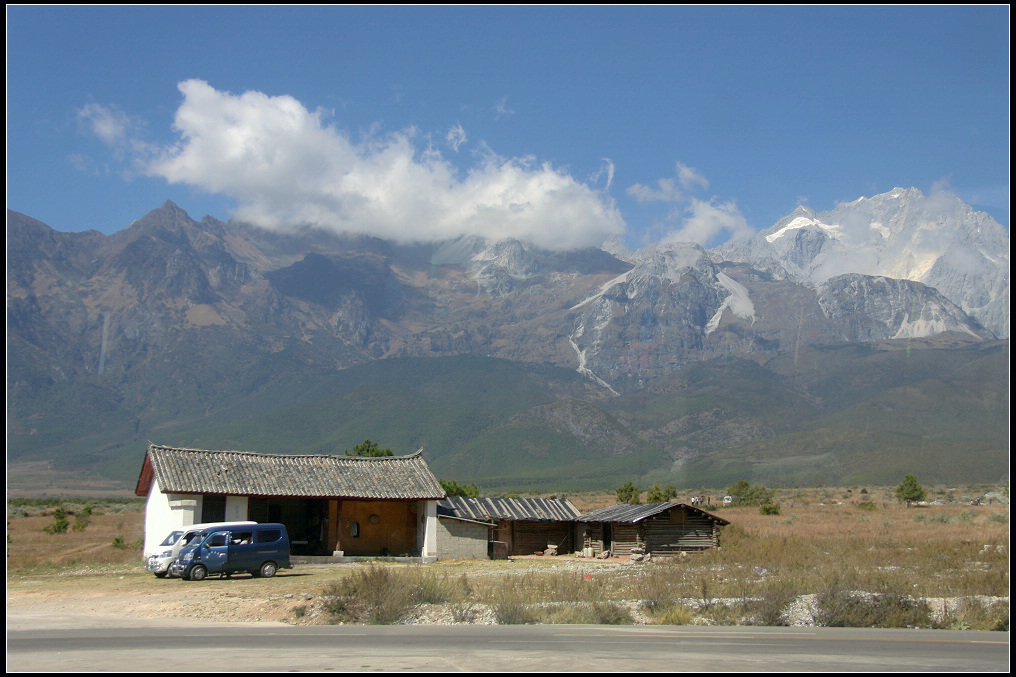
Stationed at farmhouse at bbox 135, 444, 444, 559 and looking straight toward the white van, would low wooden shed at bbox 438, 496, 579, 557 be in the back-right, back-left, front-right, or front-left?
back-left

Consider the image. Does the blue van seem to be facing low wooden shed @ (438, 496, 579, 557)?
no

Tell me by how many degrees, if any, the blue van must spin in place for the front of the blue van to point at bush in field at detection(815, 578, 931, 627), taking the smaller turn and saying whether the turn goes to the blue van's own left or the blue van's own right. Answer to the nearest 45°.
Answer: approximately 135° to the blue van's own left

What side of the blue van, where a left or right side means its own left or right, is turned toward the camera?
left

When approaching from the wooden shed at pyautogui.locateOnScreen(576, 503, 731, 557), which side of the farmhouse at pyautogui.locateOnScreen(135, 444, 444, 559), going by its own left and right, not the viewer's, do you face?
left

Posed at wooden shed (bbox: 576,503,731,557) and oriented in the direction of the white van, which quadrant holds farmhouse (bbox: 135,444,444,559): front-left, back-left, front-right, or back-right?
front-right

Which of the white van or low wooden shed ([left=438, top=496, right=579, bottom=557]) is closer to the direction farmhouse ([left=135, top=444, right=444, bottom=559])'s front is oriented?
the white van

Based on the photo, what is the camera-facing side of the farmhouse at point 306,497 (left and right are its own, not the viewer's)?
front
